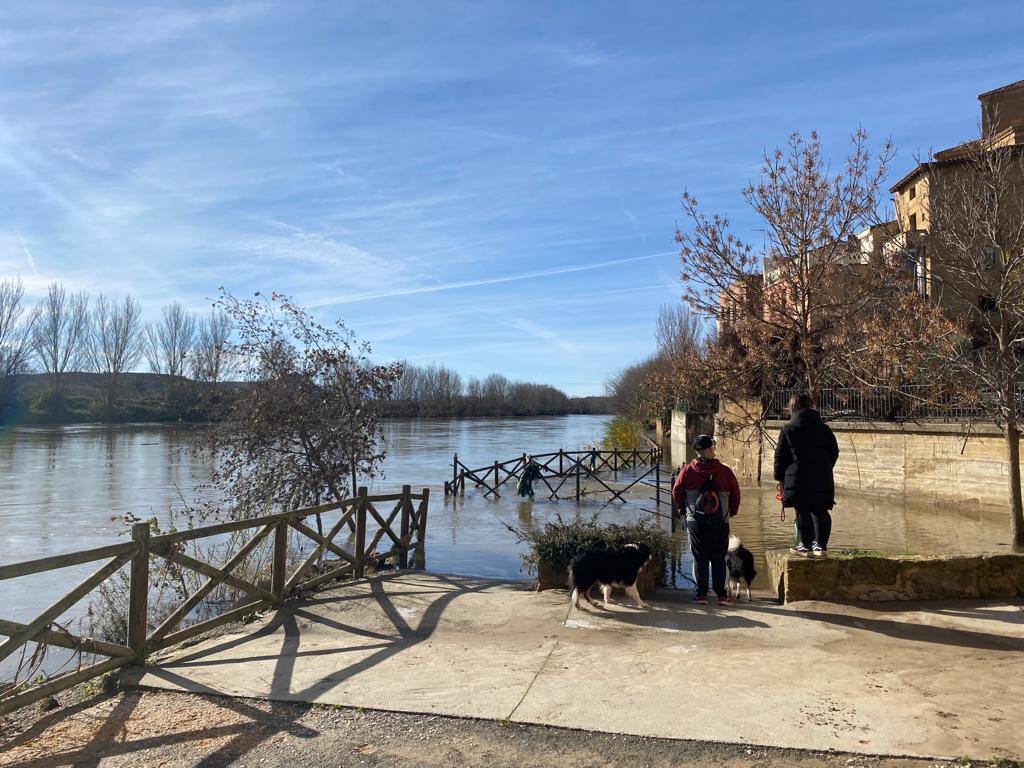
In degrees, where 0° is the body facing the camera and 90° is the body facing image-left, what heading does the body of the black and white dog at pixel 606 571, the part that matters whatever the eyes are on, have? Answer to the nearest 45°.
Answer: approximately 270°

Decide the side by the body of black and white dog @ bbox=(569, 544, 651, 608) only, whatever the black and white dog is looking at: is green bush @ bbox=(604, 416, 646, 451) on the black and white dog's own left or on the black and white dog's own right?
on the black and white dog's own left

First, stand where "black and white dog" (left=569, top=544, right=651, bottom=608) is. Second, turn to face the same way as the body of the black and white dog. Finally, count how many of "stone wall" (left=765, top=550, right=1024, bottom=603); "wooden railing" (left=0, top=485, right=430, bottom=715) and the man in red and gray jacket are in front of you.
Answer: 2

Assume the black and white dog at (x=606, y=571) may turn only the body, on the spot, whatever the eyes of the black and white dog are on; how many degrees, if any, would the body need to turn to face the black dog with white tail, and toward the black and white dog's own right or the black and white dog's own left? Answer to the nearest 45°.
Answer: approximately 45° to the black and white dog's own left

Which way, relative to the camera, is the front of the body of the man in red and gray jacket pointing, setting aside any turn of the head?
away from the camera

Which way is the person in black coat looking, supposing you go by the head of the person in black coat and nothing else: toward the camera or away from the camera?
away from the camera

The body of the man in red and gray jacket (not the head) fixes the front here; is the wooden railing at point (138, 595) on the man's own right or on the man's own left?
on the man's own left

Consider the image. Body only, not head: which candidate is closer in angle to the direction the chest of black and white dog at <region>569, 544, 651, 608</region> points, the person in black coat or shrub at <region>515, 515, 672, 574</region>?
the person in black coat

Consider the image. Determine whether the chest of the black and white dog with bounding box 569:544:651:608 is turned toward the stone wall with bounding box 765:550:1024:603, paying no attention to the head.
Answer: yes

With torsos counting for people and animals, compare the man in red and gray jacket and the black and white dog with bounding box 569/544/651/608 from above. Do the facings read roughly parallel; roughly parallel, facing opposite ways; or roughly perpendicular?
roughly perpendicular

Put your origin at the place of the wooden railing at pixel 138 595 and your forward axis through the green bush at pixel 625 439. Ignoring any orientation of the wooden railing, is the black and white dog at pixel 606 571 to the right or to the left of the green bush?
right

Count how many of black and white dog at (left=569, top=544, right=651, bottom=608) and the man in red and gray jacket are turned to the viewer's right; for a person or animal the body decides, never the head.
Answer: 1
